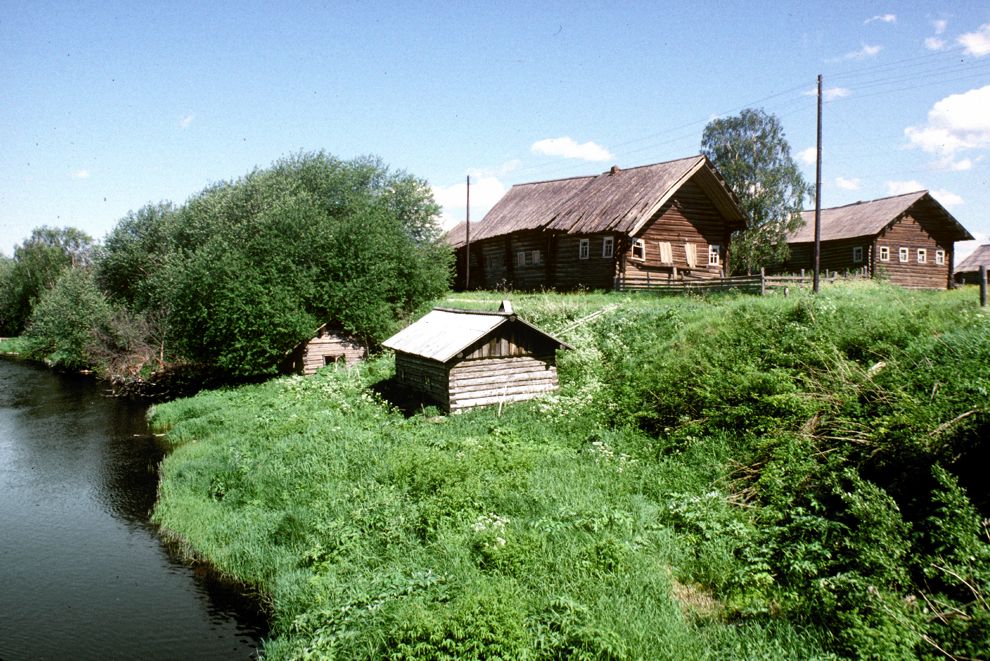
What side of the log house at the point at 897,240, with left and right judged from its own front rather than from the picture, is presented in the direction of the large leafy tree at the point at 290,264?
right

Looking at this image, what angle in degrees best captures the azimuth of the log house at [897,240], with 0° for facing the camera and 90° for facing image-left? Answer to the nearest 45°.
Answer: approximately 315°

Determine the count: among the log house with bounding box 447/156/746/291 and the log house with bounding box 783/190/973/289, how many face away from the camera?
0

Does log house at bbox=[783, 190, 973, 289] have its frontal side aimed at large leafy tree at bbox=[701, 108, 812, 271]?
no

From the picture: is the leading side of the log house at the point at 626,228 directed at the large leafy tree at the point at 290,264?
no

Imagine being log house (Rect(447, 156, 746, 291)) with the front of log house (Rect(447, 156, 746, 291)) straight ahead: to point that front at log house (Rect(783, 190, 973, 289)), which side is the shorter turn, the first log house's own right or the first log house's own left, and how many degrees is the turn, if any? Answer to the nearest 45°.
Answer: approximately 90° to the first log house's own left

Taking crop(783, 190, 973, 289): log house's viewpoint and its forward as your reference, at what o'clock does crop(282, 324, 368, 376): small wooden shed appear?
The small wooden shed is roughly at 3 o'clock from the log house.

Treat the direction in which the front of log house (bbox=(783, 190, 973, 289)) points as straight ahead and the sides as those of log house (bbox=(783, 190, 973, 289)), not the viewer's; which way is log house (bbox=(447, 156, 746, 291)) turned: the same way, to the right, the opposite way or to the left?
the same way

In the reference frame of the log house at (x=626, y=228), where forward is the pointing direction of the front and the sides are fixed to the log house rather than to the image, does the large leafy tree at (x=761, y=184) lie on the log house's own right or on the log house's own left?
on the log house's own left

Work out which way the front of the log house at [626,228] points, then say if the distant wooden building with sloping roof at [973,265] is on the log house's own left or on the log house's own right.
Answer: on the log house's own left

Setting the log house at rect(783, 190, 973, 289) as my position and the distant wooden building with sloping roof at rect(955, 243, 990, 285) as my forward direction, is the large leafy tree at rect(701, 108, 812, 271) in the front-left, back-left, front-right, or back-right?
back-left

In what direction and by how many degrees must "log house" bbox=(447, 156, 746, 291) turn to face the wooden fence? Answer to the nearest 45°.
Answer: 0° — it already faces it

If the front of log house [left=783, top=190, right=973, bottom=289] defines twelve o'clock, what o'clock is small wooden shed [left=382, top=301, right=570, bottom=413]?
The small wooden shed is roughly at 2 o'clock from the log house.

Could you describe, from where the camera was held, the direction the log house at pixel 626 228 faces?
facing the viewer and to the right of the viewer
